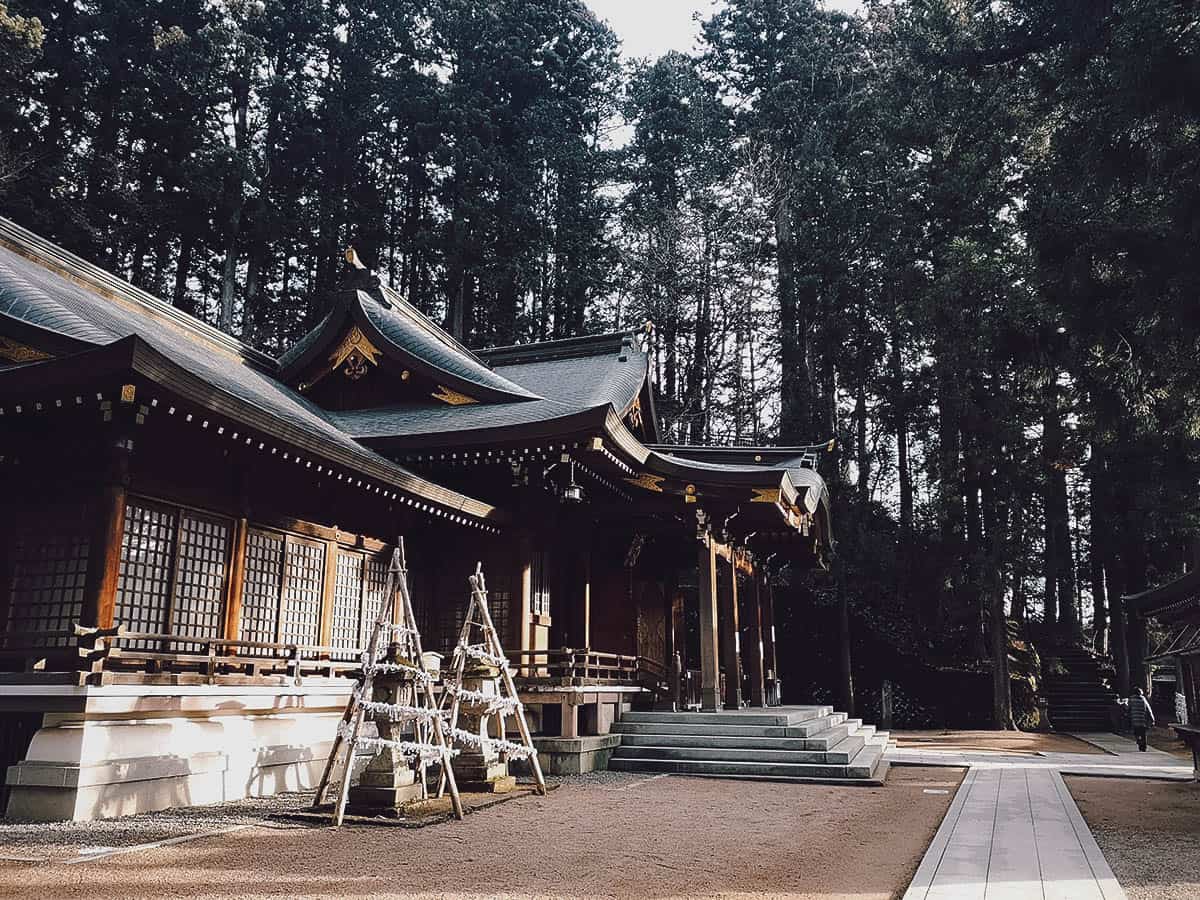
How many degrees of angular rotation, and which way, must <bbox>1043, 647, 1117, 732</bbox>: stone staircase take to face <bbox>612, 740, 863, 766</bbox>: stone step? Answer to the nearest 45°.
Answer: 0° — it already faces it

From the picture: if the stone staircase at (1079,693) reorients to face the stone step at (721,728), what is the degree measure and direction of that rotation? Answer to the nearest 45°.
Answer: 0° — it already faces it

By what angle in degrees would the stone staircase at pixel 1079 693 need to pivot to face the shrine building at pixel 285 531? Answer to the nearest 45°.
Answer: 0° — it already faces it

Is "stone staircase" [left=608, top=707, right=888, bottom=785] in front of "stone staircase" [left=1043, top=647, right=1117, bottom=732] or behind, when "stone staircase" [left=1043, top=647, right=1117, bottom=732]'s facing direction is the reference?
in front

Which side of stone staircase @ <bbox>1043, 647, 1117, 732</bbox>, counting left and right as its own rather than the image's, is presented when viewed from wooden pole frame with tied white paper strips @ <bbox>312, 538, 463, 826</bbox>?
front

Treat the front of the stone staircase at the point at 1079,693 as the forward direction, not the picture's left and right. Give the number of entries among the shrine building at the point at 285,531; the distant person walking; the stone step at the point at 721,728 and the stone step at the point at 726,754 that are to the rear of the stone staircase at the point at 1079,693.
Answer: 0

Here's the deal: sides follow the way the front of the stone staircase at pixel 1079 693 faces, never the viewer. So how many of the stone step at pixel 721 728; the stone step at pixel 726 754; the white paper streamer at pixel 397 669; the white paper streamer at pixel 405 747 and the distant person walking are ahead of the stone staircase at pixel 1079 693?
5

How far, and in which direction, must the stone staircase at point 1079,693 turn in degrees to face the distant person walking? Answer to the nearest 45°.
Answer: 0° — it already faces them

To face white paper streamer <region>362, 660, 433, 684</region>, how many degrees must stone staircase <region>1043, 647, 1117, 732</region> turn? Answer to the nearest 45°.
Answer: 0° — it already faces it

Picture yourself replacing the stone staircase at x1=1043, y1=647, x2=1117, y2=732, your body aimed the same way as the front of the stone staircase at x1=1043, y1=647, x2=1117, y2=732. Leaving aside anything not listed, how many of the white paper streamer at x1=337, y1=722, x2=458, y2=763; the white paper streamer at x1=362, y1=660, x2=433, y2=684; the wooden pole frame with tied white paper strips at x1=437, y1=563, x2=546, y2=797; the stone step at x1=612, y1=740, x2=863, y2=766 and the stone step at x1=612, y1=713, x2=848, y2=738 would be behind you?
0

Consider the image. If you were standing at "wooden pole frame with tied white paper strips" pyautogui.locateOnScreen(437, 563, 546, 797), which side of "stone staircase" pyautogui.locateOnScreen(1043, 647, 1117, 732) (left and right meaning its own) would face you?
front

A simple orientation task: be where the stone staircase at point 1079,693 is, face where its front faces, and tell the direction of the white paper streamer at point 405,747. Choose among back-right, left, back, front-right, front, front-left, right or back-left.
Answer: front

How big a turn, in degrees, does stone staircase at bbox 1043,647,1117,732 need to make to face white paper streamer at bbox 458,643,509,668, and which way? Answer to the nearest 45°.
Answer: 0° — it already faces it

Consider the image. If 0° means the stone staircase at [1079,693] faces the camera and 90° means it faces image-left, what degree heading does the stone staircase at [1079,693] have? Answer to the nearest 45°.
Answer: approximately 0°
